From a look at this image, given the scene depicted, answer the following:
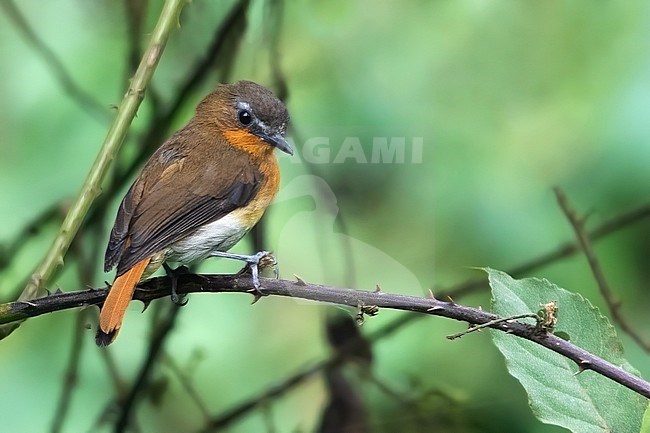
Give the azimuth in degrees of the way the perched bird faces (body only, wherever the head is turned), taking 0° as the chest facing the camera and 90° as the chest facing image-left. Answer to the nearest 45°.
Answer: approximately 270°
